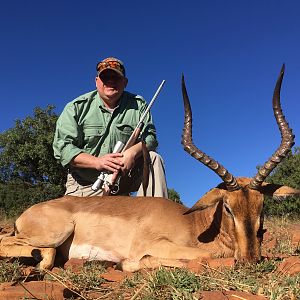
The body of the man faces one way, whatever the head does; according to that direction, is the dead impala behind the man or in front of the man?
in front

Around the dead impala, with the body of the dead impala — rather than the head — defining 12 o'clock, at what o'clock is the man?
The man is roughly at 8 o'clock from the dead impala.

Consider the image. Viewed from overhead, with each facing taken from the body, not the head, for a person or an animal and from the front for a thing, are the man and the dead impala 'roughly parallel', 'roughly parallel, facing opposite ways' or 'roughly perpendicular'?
roughly perpendicular

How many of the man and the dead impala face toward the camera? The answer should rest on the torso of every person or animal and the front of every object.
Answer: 1

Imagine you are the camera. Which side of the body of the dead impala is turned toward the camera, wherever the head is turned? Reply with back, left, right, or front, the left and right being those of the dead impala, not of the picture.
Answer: right

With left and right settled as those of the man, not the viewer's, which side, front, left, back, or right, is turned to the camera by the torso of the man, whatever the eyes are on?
front

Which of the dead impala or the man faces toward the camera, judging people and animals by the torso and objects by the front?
the man
